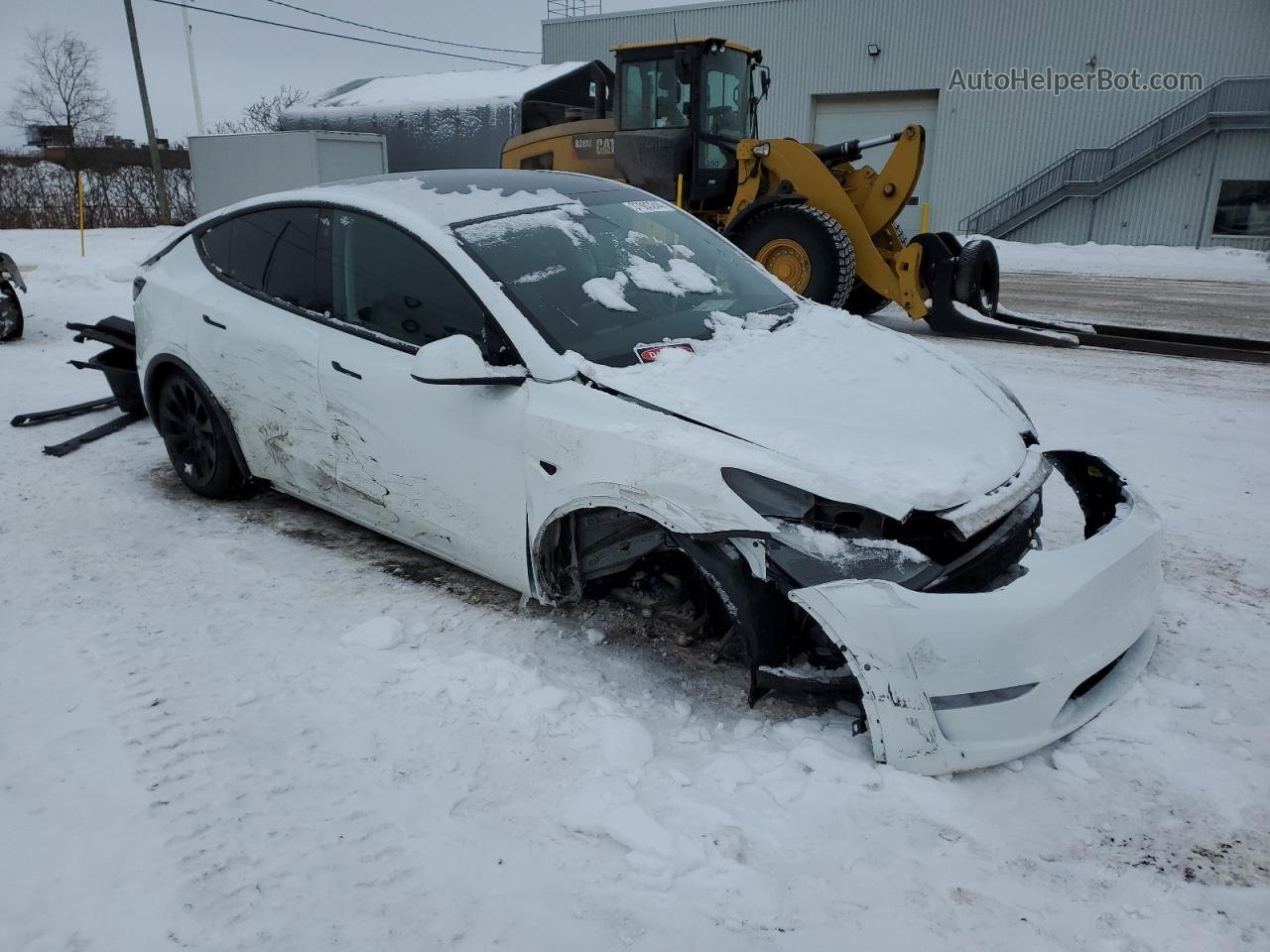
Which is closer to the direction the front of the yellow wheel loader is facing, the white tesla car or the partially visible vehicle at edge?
the white tesla car

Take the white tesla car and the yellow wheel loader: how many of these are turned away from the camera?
0

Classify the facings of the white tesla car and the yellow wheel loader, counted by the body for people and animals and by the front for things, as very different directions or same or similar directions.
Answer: same or similar directions

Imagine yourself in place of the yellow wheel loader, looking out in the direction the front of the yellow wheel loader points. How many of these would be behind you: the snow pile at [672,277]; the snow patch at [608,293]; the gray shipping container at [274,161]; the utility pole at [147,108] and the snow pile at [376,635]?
2

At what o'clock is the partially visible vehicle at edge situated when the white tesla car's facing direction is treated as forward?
The partially visible vehicle at edge is roughly at 6 o'clock from the white tesla car.

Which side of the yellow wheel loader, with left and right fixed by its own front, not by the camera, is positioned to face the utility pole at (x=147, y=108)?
back

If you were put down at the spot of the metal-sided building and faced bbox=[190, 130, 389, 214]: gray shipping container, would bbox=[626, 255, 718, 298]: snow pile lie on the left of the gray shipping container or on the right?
left

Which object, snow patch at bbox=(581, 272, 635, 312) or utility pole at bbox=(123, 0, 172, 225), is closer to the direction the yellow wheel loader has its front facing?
the snow patch

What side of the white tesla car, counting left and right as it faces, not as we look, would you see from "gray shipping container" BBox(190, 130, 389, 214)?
back

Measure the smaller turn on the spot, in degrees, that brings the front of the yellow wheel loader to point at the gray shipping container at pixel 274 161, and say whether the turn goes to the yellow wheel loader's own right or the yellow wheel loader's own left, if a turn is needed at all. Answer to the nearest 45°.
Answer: approximately 180°

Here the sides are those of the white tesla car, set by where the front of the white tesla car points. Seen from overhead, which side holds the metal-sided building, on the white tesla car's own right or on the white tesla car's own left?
on the white tesla car's own left

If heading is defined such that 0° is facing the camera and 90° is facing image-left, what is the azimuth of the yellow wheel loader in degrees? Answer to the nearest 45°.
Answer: approximately 315°

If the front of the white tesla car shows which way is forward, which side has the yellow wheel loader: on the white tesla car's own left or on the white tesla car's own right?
on the white tesla car's own left
